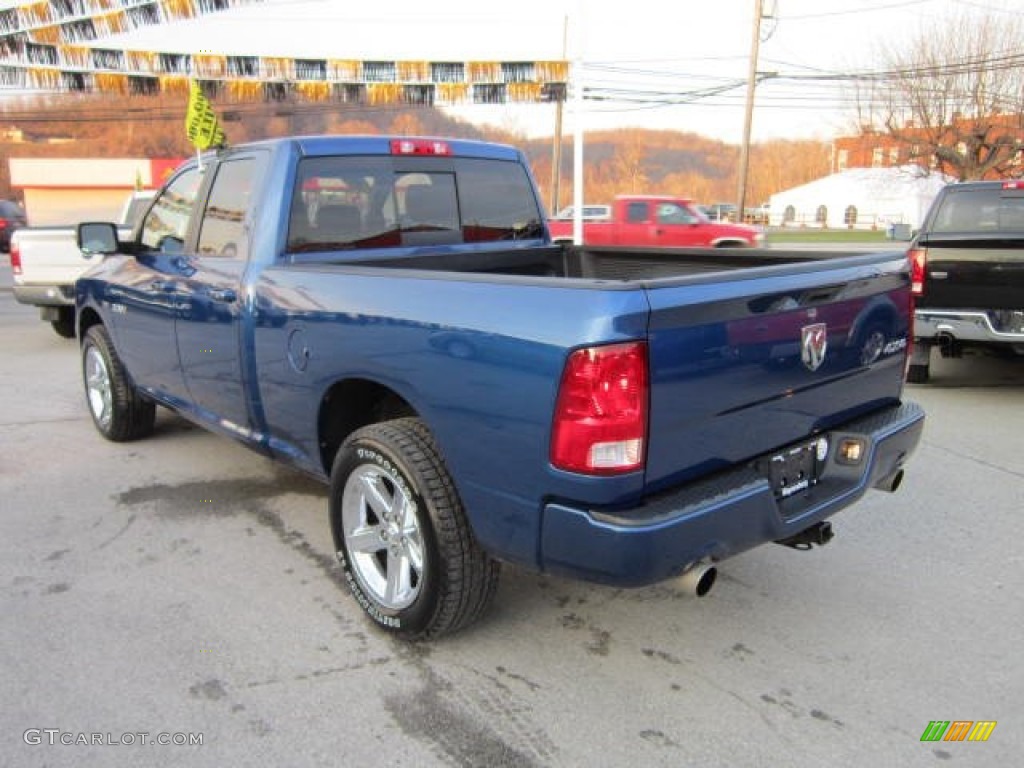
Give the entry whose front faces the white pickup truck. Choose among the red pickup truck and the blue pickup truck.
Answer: the blue pickup truck

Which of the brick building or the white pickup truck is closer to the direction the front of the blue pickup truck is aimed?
the white pickup truck

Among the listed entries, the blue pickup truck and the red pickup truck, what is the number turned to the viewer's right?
1

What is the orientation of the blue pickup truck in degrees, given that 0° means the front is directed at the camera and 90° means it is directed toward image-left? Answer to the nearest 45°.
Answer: approximately 135°

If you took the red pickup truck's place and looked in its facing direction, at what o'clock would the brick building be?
The brick building is roughly at 10 o'clock from the red pickup truck.

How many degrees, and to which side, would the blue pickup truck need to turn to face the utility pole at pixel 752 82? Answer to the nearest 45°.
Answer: approximately 45° to its right

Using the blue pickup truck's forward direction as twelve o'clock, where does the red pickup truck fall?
The red pickup truck is roughly at 2 o'clock from the blue pickup truck.

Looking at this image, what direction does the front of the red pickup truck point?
to the viewer's right

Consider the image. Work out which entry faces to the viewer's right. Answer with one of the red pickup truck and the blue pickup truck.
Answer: the red pickup truck

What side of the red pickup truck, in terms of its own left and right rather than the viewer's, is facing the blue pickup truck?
right

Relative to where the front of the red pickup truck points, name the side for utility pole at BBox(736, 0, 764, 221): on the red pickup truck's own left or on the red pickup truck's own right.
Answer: on the red pickup truck's own left
